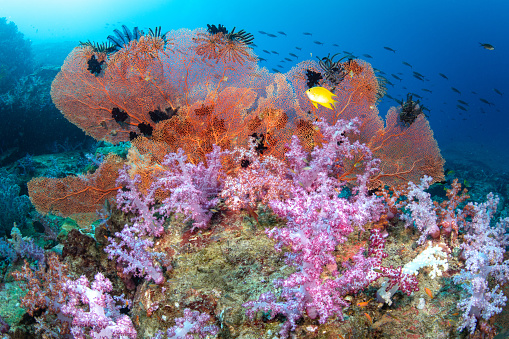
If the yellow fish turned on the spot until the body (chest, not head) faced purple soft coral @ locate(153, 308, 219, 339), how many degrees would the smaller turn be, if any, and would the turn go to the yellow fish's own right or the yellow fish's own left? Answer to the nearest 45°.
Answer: approximately 90° to the yellow fish's own left

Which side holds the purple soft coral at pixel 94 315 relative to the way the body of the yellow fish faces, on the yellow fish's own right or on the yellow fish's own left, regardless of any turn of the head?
on the yellow fish's own left

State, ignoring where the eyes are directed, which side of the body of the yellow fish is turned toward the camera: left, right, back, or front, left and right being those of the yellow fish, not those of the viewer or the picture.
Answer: left

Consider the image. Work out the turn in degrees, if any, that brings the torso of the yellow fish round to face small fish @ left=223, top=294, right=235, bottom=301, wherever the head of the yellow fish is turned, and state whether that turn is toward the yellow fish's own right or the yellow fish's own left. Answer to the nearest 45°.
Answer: approximately 90° to the yellow fish's own left

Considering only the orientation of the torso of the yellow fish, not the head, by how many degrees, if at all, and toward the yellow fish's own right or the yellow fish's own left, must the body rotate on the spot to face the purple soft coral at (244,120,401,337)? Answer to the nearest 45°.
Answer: approximately 90° to the yellow fish's own left
